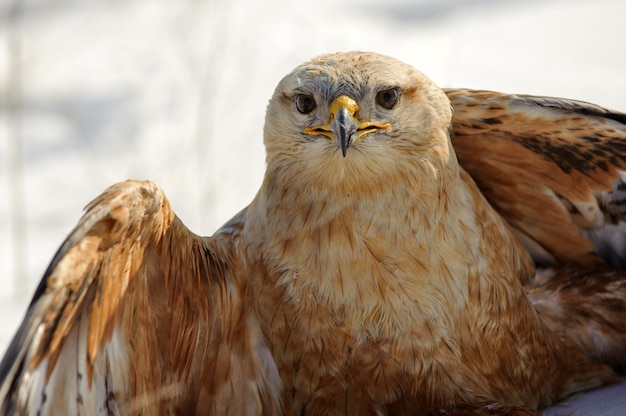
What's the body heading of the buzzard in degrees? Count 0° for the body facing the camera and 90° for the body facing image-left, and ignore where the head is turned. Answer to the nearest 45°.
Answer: approximately 0°
